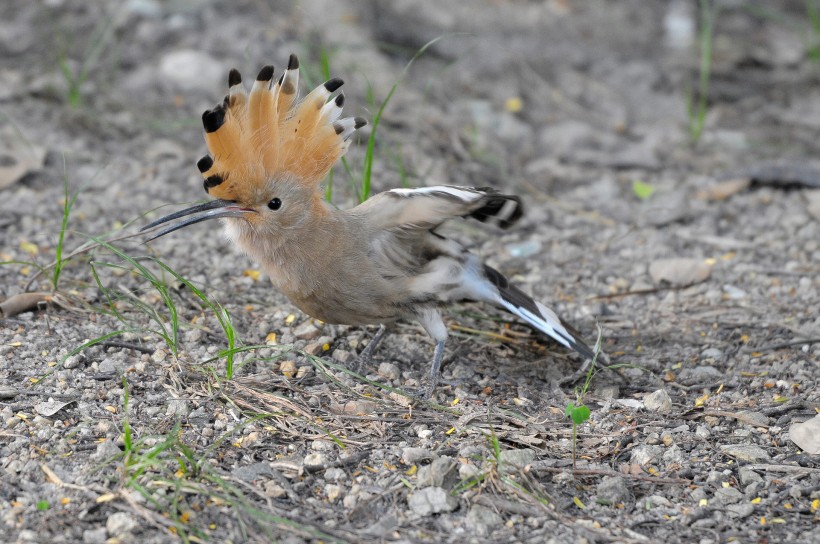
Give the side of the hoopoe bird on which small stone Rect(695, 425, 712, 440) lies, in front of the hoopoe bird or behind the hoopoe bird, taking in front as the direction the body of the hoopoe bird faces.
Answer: behind

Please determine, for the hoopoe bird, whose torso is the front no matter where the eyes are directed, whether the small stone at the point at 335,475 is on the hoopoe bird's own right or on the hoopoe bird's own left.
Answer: on the hoopoe bird's own left

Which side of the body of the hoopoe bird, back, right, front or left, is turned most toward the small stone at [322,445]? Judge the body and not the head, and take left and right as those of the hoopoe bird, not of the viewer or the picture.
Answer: left

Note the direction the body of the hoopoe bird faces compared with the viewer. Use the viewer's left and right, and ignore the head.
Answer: facing to the left of the viewer

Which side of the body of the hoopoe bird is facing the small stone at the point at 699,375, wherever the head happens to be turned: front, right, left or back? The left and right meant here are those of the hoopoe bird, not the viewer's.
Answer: back

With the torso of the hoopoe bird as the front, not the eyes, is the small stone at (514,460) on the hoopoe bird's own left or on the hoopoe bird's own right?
on the hoopoe bird's own left

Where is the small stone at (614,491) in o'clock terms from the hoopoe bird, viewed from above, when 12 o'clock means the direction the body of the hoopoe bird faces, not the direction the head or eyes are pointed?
The small stone is roughly at 8 o'clock from the hoopoe bird.

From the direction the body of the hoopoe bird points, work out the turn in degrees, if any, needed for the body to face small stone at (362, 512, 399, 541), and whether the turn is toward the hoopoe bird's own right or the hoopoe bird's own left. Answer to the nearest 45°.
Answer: approximately 90° to the hoopoe bird's own left

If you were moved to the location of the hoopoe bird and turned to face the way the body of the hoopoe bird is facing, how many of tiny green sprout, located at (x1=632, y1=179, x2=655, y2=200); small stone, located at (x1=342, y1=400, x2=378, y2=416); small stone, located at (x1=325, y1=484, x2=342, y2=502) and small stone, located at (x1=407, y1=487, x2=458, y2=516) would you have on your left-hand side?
3

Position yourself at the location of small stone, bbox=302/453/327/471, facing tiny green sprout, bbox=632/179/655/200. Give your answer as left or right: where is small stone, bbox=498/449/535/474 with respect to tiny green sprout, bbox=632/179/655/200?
right

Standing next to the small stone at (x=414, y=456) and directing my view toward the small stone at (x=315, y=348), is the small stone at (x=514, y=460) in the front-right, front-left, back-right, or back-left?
back-right

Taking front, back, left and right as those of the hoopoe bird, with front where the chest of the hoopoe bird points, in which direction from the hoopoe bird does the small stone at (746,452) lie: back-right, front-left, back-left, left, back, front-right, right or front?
back-left
